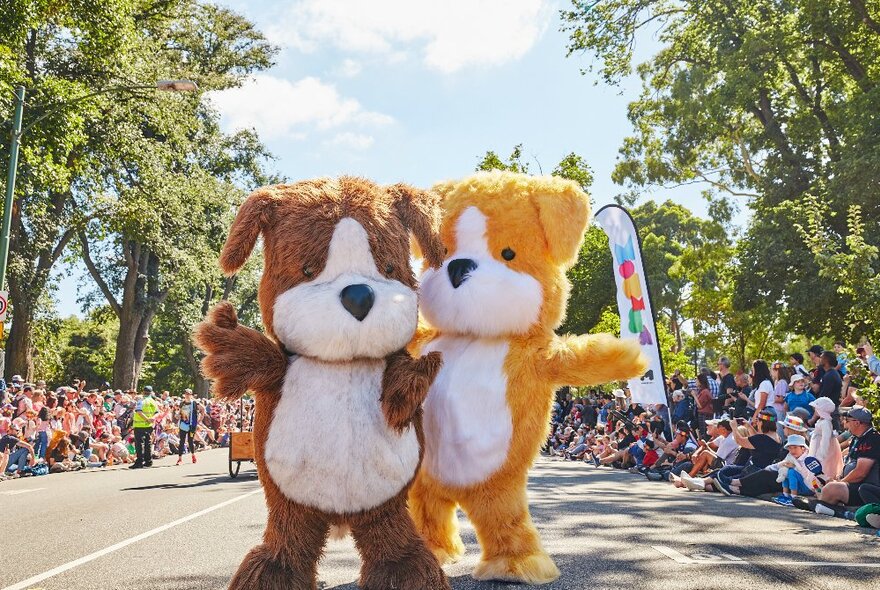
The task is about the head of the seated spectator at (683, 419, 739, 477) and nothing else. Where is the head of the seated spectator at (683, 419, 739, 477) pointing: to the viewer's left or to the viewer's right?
to the viewer's left

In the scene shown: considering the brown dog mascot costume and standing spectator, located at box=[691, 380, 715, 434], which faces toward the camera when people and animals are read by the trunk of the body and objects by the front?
the brown dog mascot costume

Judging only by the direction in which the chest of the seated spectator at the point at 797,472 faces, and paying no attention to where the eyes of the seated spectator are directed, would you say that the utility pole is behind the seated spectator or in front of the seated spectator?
in front

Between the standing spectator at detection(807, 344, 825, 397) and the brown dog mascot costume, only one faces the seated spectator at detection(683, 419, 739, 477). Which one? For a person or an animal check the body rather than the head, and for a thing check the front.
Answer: the standing spectator

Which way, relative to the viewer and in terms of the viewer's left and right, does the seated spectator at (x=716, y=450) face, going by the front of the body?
facing to the left of the viewer

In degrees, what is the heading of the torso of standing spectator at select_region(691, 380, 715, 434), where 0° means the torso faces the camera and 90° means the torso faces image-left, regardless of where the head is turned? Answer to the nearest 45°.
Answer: approximately 90°

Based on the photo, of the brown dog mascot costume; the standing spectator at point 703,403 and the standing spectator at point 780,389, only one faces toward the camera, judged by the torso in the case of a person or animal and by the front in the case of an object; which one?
the brown dog mascot costume

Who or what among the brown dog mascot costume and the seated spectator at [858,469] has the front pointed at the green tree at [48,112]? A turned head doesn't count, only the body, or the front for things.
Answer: the seated spectator

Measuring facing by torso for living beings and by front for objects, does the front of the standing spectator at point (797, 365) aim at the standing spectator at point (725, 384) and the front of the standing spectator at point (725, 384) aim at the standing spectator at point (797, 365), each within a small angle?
no

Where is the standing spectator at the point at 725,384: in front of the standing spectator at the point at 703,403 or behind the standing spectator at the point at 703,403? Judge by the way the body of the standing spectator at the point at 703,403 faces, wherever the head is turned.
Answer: behind

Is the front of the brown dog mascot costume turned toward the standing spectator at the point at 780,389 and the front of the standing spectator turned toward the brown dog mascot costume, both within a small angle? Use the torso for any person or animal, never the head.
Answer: no

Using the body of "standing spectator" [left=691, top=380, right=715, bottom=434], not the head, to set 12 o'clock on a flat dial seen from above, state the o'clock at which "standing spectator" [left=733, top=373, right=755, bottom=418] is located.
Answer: "standing spectator" [left=733, top=373, right=755, bottom=418] is roughly at 8 o'clock from "standing spectator" [left=691, top=380, right=715, bottom=434].

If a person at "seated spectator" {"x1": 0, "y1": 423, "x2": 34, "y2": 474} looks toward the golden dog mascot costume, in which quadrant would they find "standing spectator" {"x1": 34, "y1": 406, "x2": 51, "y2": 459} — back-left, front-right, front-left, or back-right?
back-left

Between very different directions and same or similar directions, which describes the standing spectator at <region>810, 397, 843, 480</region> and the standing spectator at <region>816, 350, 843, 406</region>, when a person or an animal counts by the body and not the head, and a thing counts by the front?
same or similar directions

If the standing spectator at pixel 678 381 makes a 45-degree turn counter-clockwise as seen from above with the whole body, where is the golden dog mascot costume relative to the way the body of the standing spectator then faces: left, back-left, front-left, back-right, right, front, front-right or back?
front

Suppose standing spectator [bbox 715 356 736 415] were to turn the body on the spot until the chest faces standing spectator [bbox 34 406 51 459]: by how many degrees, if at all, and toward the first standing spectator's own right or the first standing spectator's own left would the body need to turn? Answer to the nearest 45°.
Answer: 0° — they already face them

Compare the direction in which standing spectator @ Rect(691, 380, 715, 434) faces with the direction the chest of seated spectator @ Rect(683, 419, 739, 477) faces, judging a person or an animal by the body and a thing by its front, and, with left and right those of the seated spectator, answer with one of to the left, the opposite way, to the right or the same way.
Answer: the same way

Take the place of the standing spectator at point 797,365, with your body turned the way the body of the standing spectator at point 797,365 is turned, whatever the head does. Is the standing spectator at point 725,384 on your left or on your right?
on your right

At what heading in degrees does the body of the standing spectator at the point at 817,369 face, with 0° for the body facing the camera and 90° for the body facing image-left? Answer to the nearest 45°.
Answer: approximately 90°

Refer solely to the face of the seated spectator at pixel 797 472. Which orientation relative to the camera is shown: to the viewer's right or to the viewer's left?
to the viewer's left

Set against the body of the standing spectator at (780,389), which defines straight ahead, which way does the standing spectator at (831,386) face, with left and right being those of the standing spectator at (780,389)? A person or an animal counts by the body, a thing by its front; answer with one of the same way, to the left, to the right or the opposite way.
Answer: the same way
